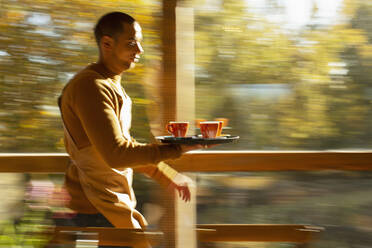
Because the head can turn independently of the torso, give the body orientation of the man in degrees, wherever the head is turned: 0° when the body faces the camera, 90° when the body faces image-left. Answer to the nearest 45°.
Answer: approximately 270°
